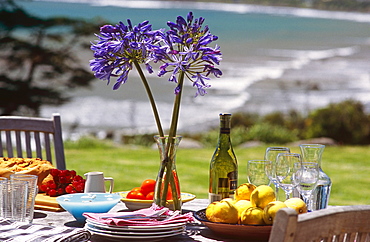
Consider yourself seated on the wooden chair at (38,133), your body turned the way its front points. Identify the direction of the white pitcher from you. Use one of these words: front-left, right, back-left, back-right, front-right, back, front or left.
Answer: front

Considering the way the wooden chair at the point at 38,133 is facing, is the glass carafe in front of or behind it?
in front

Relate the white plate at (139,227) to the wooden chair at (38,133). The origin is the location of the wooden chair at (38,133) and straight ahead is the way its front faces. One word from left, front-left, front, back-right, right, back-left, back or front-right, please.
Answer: front

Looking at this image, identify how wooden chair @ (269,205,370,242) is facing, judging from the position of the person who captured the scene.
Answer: facing away from the viewer and to the left of the viewer

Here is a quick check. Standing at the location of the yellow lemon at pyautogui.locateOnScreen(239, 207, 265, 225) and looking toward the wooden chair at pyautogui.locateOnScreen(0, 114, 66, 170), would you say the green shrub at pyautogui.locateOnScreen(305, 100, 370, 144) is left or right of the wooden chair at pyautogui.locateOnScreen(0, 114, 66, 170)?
right

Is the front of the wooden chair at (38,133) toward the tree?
no

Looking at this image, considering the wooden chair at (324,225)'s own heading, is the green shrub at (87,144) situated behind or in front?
in front

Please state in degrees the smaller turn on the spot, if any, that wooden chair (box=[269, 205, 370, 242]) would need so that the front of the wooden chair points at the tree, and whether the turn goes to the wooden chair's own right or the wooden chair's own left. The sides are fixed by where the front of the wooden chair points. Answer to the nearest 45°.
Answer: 0° — it already faces it

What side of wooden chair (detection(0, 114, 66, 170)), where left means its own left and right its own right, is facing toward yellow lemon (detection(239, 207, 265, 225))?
front
